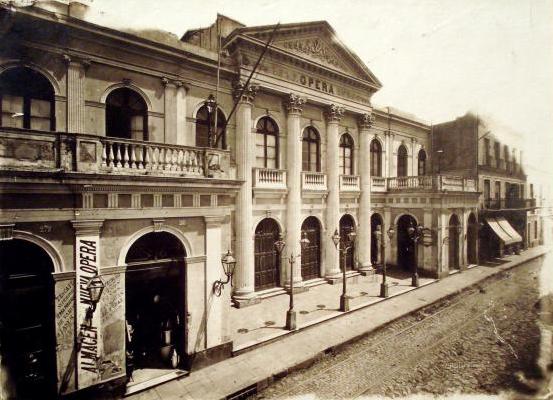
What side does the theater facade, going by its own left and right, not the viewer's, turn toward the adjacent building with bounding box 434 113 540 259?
left

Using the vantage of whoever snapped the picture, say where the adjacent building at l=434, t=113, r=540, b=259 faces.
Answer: facing the viewer and to the right of the viewer

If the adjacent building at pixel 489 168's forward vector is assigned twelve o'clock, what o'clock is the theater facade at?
The theater facade is roughly at 2 o'clock from the adjacent building.

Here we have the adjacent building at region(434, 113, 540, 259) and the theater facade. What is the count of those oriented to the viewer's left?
0

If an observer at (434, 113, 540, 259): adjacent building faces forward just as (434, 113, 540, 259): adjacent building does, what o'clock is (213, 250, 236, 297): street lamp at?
The street lamp is roughly at 2 o'clock from the adjacent building.
